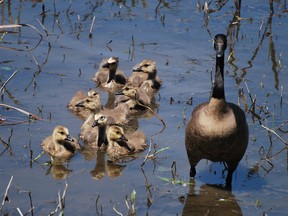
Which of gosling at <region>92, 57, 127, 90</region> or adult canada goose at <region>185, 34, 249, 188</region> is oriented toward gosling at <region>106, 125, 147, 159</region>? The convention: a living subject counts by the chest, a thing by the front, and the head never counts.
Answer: gosling at <region>92, 57, 127, 90</region>

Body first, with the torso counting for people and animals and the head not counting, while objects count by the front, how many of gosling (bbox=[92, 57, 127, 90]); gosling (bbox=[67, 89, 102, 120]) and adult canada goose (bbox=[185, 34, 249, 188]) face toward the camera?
2

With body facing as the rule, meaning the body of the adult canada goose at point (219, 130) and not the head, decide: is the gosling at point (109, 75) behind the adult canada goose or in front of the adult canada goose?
behind

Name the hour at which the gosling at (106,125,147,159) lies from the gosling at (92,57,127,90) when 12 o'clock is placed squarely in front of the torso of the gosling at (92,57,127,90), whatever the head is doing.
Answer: the gosling at (106,125,147,159) is roughly at 12 o'clock from the gosling at (92,57,127,90).

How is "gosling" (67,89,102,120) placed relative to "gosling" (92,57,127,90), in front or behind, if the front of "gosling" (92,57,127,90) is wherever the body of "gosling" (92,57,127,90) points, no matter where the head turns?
in front

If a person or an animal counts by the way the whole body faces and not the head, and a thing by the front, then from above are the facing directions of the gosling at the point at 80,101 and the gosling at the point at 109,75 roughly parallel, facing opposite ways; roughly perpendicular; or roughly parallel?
roughly perpendicular

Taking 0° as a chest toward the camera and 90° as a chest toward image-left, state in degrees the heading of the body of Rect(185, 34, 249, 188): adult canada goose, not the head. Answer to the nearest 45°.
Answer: approximately 0°

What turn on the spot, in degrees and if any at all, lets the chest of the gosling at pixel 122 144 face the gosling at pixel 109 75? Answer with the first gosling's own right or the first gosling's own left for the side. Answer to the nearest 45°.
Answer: approximately 135° to the first gosling's own right

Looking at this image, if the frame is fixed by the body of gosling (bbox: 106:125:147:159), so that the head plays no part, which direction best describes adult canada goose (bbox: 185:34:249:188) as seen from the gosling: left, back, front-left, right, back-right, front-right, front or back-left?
left

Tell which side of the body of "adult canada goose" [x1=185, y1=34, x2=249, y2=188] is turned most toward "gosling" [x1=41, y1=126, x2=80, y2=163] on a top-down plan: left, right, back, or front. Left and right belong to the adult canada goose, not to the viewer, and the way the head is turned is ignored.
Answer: right

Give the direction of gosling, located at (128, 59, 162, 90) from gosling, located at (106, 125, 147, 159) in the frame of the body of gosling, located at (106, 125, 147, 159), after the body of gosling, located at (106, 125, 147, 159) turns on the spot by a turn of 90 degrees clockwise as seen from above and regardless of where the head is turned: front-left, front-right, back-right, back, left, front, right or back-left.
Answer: front-right
